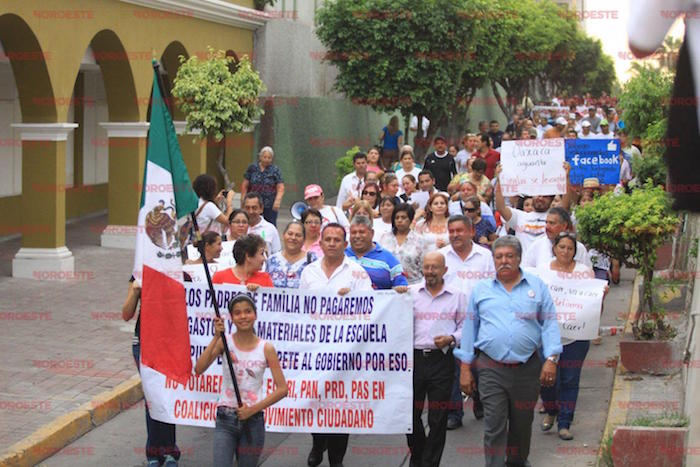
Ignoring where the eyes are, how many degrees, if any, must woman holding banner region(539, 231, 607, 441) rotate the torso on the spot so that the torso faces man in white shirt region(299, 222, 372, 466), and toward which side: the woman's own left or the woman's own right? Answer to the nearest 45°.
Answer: approximately 45° to the woman's own right

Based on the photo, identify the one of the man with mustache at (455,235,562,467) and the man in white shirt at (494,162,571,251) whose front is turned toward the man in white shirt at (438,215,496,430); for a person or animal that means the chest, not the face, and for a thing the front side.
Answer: the man in white shirt at (494,162,571,251)

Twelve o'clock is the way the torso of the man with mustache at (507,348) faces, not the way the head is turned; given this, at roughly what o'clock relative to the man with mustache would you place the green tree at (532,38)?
The green tree is roughly at 6 o'clock from the man with mustache.

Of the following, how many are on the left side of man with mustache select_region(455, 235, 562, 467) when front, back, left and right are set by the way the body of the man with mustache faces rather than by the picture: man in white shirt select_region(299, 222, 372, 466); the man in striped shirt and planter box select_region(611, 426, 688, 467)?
1

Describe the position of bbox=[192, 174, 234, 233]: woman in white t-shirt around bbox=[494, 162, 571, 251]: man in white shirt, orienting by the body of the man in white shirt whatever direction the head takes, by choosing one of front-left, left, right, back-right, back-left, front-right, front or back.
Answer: right

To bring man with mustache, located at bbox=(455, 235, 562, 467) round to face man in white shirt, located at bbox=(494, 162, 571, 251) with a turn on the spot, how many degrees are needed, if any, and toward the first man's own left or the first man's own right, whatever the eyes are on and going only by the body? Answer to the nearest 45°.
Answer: approximately 180°

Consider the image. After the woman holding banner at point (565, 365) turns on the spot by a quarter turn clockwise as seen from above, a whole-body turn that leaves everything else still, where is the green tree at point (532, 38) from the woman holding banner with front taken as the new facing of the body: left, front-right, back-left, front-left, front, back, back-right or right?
right

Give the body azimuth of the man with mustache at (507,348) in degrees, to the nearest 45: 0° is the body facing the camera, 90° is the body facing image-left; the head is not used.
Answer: approximately 0°

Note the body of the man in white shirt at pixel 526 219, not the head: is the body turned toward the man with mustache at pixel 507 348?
yes

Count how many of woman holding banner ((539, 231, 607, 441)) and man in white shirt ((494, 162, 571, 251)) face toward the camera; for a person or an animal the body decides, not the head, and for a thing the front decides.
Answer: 2

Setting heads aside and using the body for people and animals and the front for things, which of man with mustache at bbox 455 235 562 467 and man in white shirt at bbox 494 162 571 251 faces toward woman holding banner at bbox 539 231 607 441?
the man in white shirt
